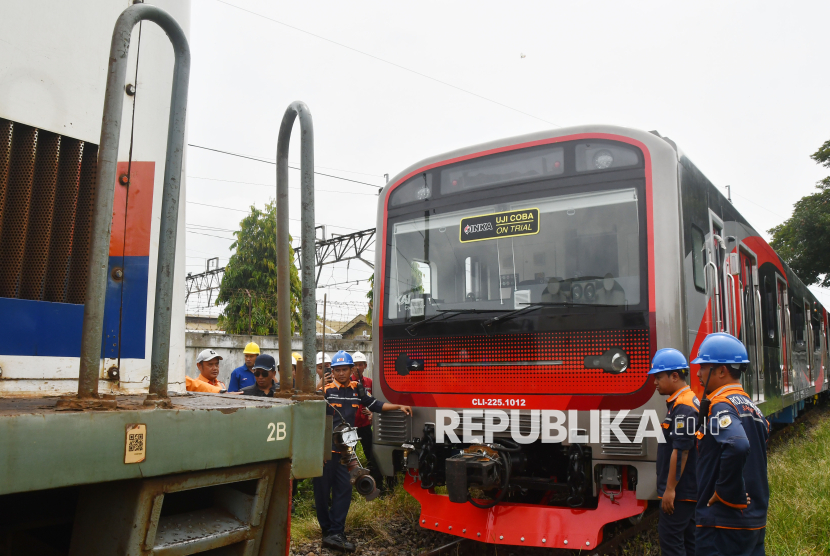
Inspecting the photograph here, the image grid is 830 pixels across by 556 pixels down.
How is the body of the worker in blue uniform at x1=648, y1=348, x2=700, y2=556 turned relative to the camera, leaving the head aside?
to the viewer's left

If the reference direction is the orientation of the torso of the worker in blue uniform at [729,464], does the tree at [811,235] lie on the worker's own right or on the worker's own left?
on the worker's own right

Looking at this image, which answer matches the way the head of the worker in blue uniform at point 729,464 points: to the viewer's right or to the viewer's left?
to the viewer's left

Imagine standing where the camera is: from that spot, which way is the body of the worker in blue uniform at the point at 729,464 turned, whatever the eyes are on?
to the viewer's left

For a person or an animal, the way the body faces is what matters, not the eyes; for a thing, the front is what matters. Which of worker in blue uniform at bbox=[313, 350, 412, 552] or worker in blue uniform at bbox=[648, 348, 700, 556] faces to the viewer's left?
worker in blue uniform at bbox=[648, 348, 700, 556]

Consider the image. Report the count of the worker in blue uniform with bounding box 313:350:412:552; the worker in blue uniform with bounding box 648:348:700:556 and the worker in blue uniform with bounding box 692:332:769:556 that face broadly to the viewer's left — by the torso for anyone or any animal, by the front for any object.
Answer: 2
